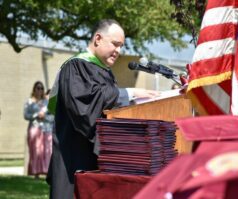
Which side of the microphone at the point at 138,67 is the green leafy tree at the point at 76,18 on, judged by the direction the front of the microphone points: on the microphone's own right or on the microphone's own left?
on the microphone's own right

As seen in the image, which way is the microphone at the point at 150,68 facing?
to the viewer's left

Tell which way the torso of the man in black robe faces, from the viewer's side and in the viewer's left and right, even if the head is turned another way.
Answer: facing to the right of the viewer

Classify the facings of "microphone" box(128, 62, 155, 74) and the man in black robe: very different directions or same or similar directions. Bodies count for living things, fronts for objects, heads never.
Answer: very different directions

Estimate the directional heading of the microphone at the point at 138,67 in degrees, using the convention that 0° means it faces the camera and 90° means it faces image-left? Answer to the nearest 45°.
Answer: approximately 90°

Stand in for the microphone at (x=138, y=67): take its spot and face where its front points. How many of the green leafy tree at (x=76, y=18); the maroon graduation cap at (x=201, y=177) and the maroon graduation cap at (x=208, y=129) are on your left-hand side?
2

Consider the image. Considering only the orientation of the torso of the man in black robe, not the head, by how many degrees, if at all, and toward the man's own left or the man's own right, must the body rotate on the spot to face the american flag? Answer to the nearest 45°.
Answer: approximately 45° to the man's own right

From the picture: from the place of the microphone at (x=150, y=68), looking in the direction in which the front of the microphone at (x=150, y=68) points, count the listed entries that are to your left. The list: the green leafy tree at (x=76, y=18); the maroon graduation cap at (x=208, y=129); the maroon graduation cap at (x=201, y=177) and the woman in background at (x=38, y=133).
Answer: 2

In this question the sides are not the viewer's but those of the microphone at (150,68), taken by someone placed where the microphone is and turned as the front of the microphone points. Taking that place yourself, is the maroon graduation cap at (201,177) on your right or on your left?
on your left
